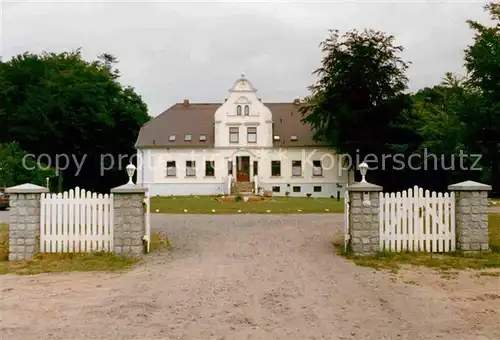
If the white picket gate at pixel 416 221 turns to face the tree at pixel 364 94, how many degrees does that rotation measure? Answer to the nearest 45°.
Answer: approximately 180°

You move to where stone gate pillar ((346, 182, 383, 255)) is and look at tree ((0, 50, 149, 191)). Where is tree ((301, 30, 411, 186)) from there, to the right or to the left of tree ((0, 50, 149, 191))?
right

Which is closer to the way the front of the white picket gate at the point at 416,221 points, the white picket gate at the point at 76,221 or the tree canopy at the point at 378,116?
the white picket gate

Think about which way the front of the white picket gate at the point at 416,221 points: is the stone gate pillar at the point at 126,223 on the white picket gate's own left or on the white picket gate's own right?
on the white picket gate's own right

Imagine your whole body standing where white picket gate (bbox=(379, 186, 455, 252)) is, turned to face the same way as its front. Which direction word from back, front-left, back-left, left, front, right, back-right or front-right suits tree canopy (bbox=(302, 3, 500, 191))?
back

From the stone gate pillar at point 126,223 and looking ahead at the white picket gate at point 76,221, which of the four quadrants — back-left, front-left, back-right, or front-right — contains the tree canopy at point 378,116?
back-right

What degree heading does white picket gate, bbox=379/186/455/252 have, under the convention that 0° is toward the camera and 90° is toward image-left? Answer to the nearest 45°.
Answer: approximately 0°

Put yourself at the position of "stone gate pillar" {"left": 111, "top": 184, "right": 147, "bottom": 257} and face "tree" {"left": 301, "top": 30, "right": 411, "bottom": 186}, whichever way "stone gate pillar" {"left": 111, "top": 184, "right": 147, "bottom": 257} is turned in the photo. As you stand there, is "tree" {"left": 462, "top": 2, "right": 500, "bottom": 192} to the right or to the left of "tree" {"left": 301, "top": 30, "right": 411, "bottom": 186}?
right

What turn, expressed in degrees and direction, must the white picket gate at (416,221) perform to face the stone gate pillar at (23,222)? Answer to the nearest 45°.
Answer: approximately 90° to its right

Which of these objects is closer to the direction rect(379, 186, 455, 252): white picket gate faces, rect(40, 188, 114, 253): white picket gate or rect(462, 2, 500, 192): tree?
the white picket gate

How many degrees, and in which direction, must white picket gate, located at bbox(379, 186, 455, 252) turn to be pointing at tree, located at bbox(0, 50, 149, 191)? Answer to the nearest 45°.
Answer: approximately 135° to its right

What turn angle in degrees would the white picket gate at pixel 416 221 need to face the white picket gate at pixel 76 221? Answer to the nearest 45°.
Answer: approximately 90° to its right
